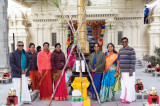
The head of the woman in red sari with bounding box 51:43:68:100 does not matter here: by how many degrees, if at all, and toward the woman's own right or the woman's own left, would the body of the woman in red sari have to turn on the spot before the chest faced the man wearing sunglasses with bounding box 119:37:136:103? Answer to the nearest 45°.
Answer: approximately 90° to the woman's own left

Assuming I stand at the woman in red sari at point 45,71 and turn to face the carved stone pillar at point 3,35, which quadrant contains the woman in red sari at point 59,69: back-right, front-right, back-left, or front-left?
back-right

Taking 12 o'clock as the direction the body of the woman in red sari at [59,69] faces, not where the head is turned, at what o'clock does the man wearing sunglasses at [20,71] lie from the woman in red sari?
The man wearing sunglasses is roughly at 2 o'clock from the woman in red sari.

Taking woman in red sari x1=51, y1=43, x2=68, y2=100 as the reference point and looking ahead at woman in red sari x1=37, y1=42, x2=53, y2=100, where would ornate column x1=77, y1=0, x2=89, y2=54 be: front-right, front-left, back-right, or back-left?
back-right

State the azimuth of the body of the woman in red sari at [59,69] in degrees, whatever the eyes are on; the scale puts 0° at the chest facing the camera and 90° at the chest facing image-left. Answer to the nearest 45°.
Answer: approximately 0°

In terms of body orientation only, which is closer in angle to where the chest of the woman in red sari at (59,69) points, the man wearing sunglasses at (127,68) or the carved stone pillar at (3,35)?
the man wearing sunglasses

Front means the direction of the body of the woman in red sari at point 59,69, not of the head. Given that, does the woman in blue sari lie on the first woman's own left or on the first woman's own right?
on the first woman's own left

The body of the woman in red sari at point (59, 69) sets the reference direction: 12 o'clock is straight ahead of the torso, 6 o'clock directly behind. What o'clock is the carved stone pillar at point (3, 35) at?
The carved stone pillar is roughly at 5 o'clock from the woman in red sari.
